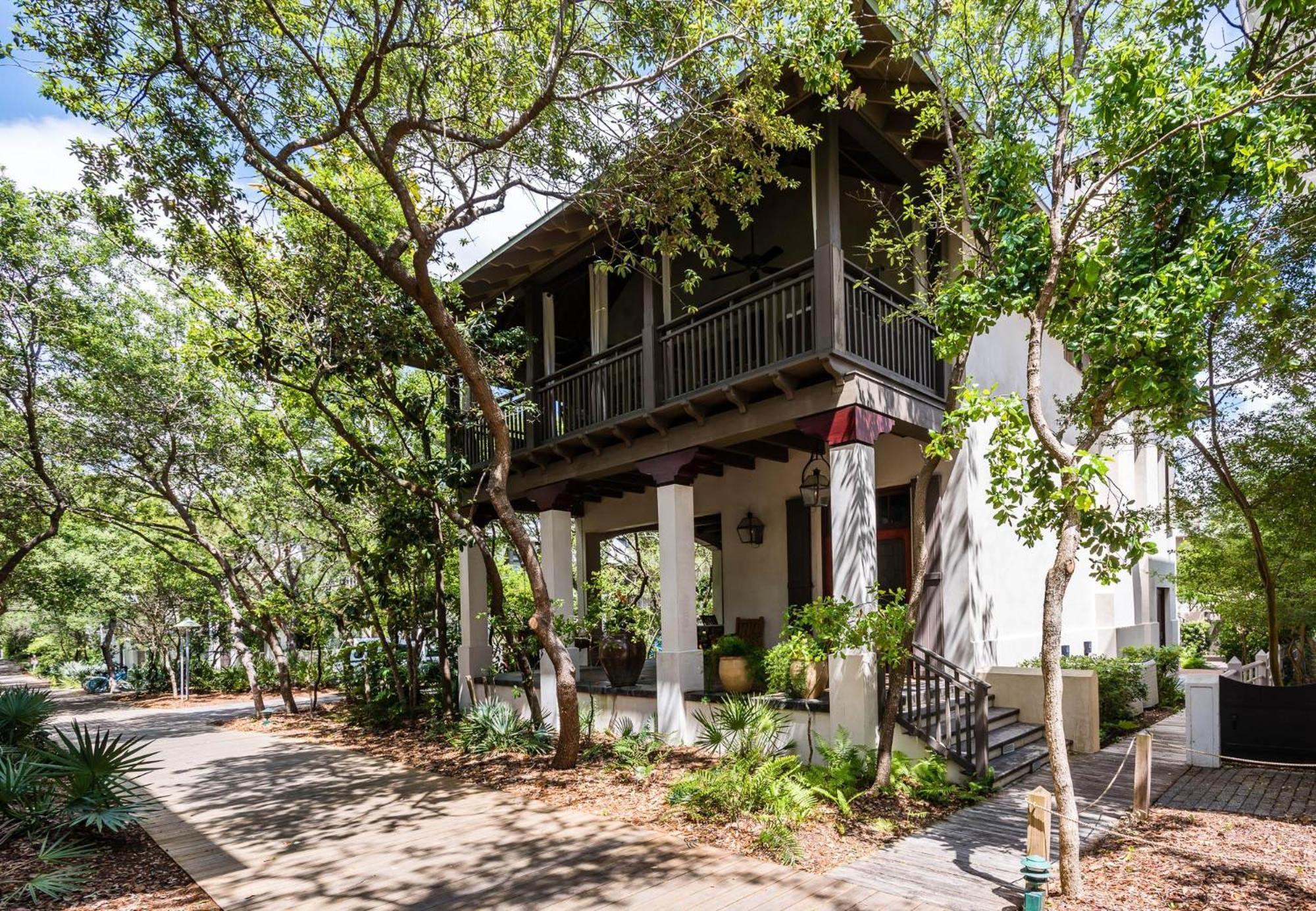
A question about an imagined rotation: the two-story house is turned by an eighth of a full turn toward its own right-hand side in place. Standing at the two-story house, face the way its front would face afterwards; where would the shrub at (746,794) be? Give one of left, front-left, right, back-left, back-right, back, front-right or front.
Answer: left

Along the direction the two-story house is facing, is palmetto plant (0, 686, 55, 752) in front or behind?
in front

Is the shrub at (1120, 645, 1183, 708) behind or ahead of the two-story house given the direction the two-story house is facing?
behind

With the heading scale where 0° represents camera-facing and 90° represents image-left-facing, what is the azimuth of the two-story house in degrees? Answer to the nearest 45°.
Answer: approximately 45°

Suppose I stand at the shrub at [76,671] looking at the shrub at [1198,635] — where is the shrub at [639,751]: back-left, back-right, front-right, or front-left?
front-right

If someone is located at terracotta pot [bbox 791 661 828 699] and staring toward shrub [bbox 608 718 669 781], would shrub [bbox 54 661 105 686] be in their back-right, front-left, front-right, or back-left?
front-right
